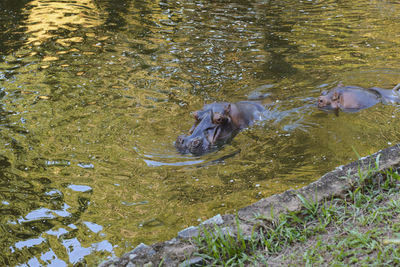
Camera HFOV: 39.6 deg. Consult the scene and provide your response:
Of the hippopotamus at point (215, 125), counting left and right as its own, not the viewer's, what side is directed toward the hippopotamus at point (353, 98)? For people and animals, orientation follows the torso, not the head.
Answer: back

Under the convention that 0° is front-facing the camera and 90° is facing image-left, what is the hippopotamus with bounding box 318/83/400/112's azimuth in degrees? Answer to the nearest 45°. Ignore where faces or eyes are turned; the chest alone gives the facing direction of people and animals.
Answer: approximately 90°

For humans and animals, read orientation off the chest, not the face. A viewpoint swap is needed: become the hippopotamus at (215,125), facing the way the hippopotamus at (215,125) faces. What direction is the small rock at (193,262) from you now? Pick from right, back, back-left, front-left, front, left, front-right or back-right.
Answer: front-left

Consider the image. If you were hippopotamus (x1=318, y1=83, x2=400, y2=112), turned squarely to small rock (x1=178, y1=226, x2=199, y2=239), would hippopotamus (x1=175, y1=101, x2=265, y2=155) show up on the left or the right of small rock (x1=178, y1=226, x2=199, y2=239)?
right

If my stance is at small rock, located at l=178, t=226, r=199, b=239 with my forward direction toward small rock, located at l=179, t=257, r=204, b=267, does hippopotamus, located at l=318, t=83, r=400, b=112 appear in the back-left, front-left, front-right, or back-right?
back-left

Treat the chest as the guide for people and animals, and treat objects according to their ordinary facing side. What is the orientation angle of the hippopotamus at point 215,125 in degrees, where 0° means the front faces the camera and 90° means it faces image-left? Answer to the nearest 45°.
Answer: approximately 45°

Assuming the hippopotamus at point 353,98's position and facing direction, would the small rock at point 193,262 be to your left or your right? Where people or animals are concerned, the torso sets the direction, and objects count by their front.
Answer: on your left

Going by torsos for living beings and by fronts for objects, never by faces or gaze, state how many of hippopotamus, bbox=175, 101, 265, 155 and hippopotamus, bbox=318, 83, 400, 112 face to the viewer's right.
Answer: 0

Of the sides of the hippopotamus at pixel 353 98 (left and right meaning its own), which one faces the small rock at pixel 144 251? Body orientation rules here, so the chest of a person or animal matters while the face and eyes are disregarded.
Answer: left

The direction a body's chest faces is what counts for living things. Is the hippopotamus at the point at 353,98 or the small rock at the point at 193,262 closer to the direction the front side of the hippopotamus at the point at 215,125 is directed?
the small rock

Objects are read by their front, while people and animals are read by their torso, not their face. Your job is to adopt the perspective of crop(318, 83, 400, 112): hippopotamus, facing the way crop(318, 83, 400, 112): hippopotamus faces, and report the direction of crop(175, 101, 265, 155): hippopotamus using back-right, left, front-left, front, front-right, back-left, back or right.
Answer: front-left

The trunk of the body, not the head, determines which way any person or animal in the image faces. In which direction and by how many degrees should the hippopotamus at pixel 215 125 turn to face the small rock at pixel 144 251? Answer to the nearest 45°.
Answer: approximately 45° to its left
